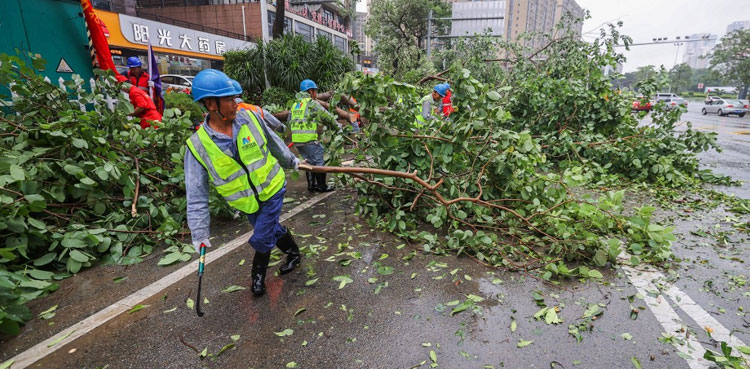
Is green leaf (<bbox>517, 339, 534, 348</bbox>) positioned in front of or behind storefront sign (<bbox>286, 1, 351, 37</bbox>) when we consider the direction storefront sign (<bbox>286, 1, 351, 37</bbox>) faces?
in front

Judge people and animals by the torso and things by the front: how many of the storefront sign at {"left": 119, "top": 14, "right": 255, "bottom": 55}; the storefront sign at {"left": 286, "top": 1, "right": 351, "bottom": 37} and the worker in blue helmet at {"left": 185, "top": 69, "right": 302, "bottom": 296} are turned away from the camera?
0

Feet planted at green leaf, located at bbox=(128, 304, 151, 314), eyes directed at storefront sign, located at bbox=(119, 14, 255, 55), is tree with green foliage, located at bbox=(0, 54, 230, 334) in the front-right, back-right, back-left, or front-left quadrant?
front-left

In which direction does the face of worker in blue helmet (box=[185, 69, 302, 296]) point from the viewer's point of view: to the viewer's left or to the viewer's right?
to the viewer's right

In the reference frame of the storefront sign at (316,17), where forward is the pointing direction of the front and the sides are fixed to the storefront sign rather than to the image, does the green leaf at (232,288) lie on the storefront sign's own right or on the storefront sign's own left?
on the storefront sign's own right

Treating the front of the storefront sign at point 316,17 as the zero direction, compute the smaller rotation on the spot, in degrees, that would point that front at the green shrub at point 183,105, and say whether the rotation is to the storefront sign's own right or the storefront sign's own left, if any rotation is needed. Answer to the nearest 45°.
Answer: approximately 45° to the storefront sign's own right

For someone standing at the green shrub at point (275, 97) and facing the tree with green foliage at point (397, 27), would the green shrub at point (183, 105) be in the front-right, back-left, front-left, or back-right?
back-left

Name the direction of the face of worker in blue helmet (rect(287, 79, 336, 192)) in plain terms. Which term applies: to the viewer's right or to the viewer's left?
to the viewer's right

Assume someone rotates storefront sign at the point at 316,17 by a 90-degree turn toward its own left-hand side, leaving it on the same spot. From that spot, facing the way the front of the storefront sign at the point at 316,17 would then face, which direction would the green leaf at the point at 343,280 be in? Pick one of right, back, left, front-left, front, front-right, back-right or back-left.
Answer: back-right

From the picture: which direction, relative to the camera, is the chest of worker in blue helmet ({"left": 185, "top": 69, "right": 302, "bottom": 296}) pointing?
toward the camera

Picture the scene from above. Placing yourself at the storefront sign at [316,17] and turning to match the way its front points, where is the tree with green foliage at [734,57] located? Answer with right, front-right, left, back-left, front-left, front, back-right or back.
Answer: front-left

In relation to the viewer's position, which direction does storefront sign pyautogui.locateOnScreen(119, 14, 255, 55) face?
facing the viewer and to the right of the viewer

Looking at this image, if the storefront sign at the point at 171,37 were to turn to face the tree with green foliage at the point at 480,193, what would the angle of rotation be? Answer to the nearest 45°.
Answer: approximately 45° to its right

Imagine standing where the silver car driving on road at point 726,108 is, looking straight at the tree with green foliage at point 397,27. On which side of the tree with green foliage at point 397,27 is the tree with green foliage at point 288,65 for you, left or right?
left

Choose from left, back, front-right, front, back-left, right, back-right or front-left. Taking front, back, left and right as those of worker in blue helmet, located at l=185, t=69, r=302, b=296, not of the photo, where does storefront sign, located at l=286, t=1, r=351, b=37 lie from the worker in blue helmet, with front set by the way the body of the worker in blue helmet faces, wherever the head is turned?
back

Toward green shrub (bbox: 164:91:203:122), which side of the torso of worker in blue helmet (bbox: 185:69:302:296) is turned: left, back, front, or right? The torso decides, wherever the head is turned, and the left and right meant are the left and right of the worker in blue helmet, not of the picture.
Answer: back

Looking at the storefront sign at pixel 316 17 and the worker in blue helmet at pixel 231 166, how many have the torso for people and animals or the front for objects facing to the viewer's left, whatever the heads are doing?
0

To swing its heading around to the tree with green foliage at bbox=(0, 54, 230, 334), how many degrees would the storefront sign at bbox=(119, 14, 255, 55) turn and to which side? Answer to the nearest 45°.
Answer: approximately 45° to its right

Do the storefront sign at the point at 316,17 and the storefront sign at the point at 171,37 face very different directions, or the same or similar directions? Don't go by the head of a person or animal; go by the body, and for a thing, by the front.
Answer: same or similar directions
